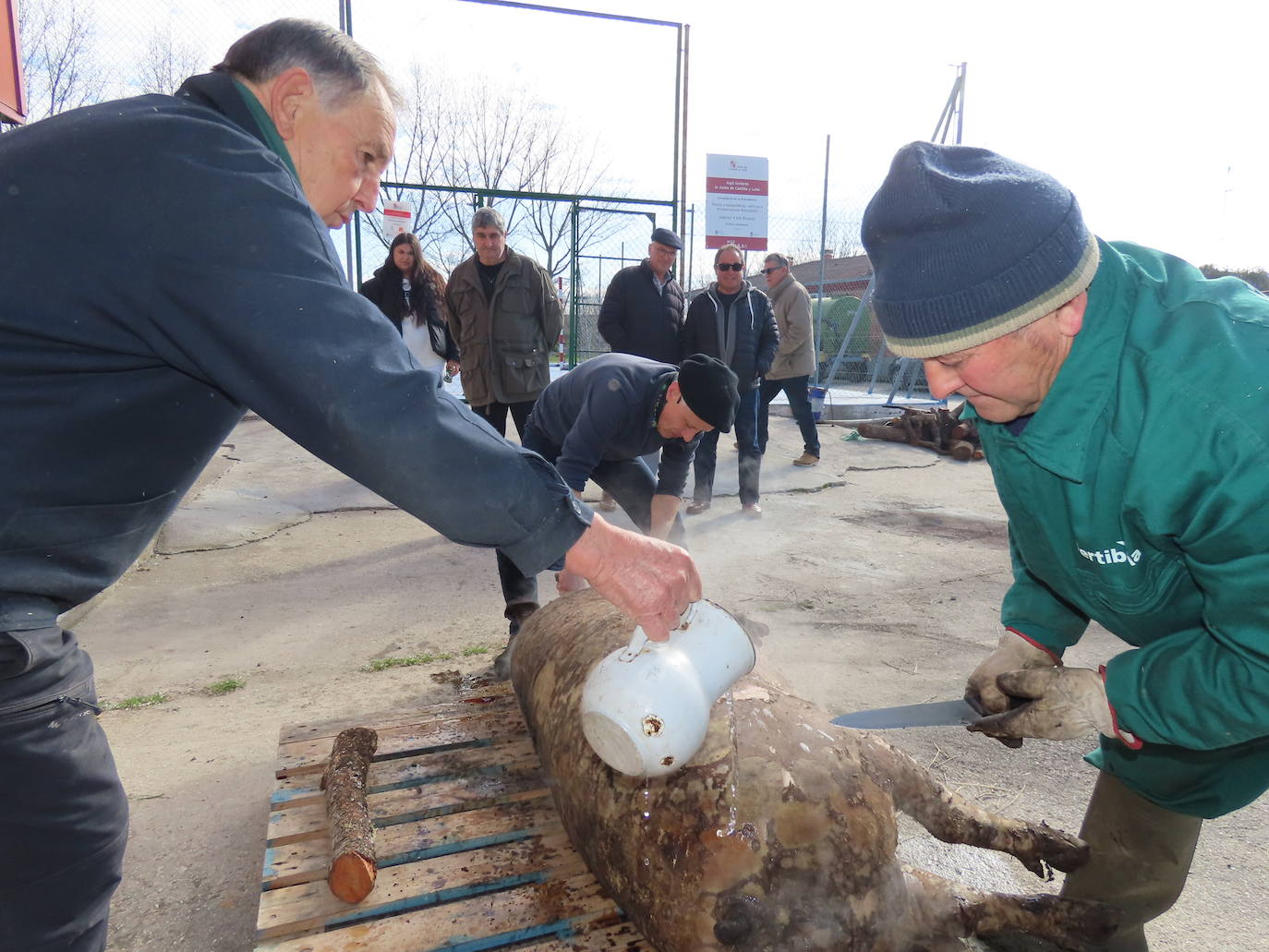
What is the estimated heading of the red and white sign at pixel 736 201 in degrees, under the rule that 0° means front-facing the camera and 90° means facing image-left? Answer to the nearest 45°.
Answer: approximately 0°

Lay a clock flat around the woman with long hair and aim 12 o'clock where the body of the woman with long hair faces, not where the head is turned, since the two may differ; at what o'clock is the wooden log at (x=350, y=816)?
The wooden log is roughly at 12 o'clock from the woman with long hair.

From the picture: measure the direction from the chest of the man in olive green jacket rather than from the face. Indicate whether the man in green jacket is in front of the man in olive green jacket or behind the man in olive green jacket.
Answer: in front

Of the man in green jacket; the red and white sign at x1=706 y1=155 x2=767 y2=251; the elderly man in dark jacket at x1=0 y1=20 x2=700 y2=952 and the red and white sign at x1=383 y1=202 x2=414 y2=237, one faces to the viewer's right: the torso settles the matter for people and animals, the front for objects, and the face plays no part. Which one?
the elderly man in dark jacket

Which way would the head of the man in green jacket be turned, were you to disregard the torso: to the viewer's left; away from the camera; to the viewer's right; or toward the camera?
to the viewer's left

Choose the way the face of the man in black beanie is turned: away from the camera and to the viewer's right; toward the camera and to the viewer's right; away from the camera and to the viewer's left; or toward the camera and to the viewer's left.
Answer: toward the camera and to the viewer's right

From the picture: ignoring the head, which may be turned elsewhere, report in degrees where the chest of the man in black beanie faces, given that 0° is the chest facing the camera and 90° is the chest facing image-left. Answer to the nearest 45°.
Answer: approximately 315°

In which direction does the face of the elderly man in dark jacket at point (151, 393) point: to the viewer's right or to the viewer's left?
to the viewer's right
